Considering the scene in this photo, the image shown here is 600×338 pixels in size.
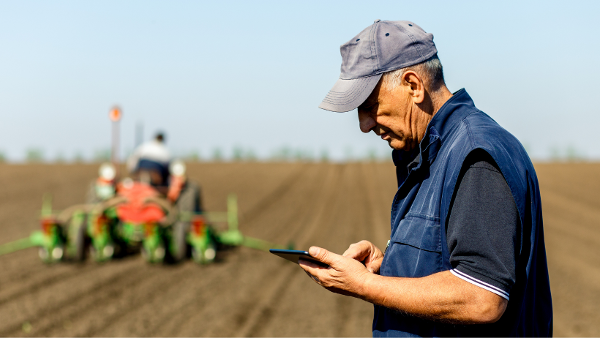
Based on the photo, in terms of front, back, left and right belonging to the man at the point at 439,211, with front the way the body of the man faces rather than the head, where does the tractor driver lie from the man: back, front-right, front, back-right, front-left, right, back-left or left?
front-right

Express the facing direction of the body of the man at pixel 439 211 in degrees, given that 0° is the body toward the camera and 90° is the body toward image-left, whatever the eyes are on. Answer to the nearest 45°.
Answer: approximately 90°

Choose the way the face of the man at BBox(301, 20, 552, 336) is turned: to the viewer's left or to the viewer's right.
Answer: to the viewer's left
